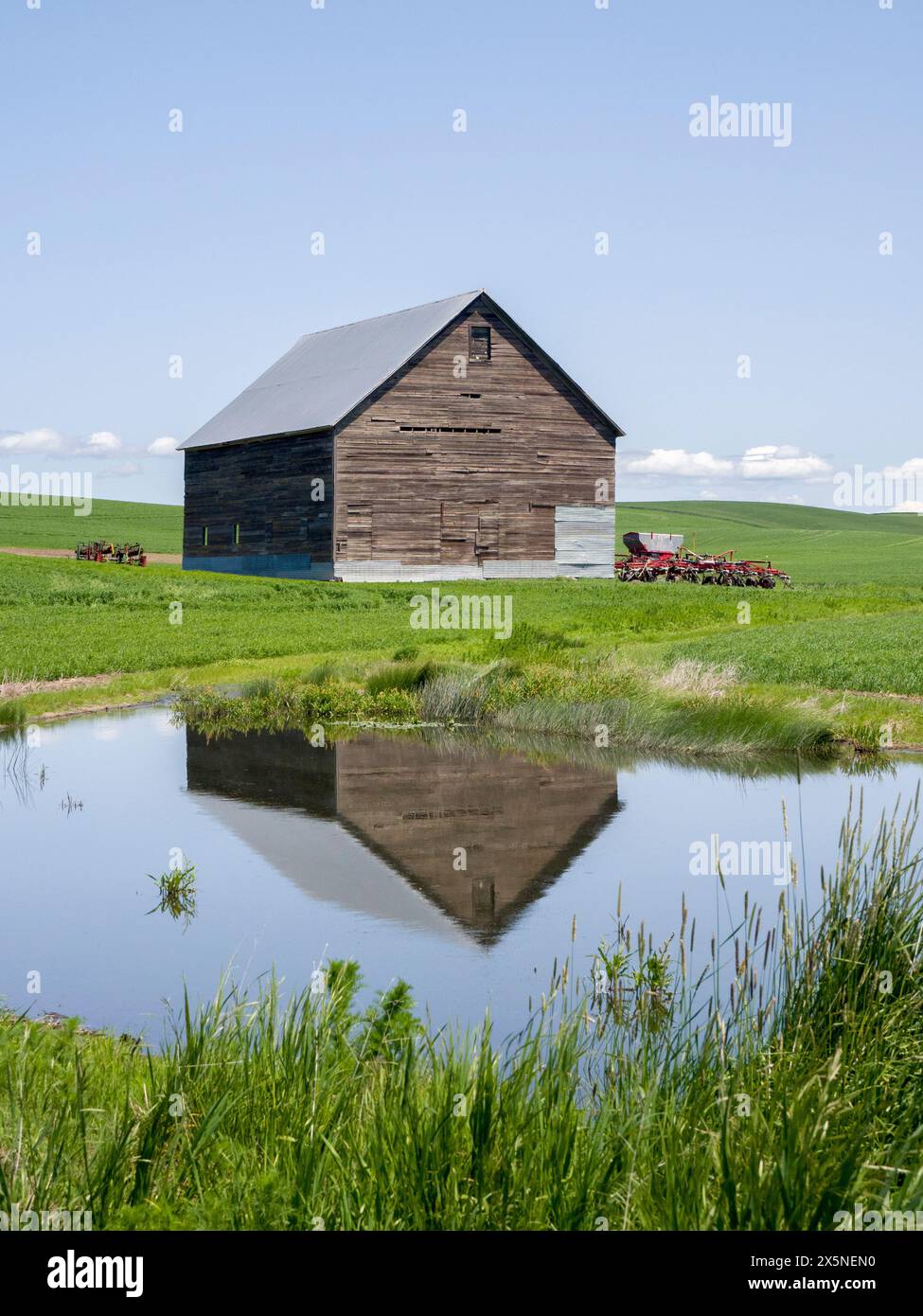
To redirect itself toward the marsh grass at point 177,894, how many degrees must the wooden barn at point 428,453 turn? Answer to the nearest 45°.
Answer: approximately 45° to its right

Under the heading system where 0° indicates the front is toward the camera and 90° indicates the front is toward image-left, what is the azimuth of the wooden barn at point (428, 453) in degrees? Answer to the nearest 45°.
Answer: approximately 315°
